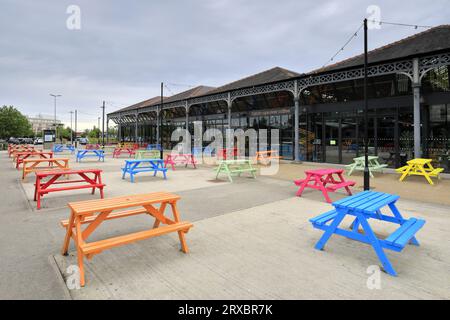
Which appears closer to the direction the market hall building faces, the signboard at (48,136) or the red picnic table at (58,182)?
the red picnic table

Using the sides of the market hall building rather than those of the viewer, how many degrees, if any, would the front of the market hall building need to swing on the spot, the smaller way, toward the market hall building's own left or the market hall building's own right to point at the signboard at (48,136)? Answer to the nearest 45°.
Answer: approximately 90° to the market hall building's own right

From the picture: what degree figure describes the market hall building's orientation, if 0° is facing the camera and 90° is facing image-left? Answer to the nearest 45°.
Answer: approximately 45°
